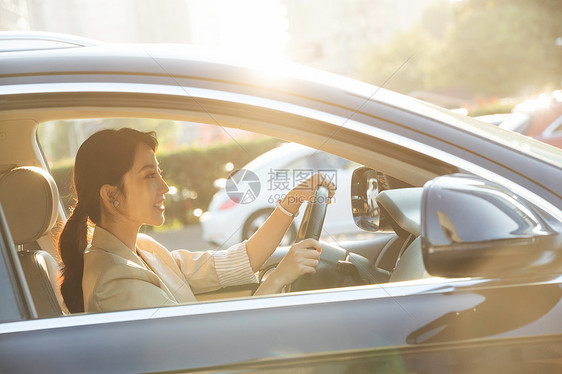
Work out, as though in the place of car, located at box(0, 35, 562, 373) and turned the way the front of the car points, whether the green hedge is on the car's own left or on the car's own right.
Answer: on the car's own left

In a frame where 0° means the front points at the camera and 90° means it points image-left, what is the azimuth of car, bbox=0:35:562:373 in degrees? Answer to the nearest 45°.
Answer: approximately 270°

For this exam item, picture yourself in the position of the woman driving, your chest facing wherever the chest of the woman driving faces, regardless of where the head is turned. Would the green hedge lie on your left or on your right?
on your left

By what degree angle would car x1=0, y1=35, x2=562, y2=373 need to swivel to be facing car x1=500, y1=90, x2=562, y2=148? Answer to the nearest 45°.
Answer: approximately 45° to its left

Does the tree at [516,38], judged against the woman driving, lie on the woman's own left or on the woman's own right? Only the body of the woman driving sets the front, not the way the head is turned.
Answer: on the woman's own left

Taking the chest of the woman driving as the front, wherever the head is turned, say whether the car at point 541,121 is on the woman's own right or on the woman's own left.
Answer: on the woman's own left

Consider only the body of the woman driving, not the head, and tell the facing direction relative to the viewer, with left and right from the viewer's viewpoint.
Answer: facing to the right of the viewer

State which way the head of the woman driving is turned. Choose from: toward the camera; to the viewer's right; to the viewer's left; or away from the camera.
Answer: to the viewer's right

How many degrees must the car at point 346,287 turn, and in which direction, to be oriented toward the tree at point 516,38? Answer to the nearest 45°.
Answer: approximately 90° to its left
